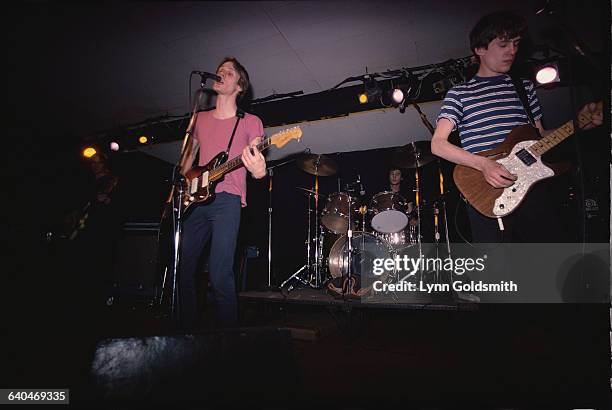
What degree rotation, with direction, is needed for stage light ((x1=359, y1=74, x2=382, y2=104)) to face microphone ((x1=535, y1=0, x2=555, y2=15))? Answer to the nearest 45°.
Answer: approximately 45° to its left

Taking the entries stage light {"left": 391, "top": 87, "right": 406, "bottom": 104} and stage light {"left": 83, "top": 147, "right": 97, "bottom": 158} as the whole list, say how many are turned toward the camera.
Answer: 2

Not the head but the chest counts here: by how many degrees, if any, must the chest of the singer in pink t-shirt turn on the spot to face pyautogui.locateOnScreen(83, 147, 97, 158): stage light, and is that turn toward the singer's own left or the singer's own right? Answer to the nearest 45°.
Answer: approximately 90° to the singer's own right

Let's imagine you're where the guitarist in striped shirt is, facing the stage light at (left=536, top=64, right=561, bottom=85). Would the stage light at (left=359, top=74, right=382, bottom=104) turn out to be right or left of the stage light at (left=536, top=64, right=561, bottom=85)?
left

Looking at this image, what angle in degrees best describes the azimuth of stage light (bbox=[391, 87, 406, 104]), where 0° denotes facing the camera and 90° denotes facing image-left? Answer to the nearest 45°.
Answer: approximately 0°
